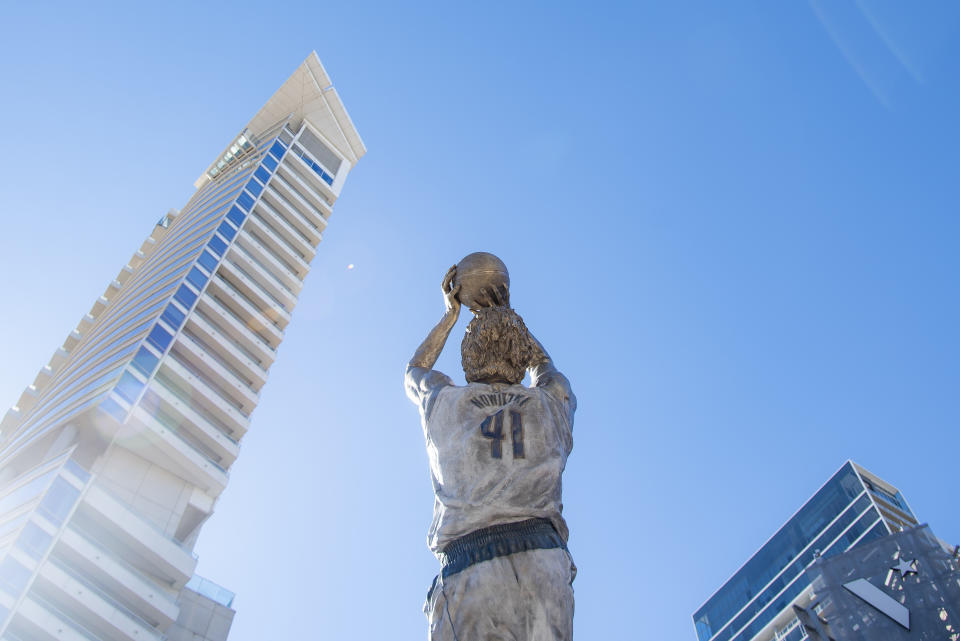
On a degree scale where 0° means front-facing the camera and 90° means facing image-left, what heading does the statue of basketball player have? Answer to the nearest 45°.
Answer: approximately 180°

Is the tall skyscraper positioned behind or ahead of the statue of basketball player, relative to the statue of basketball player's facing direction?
ahead
